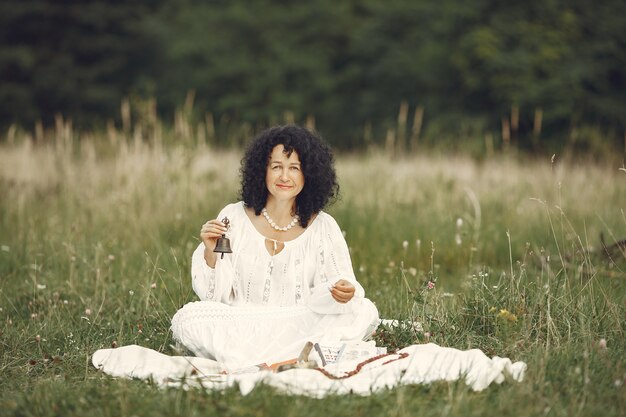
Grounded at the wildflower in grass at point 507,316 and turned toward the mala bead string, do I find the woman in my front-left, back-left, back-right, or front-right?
front-right

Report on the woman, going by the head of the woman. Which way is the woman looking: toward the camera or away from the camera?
toward the camera

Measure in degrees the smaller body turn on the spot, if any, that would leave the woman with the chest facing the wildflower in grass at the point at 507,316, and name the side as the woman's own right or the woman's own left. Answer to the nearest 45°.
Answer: approximately 90° to the woman's own left

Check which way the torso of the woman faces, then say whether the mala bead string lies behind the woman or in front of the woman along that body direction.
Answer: in front

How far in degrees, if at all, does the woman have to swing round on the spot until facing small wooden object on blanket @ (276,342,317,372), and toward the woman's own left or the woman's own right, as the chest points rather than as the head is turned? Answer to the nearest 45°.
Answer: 0° — they already face it

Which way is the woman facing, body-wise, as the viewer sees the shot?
toward the camera
